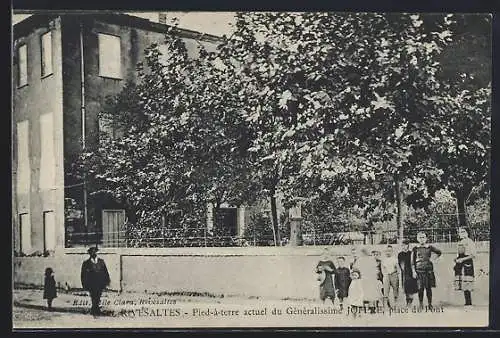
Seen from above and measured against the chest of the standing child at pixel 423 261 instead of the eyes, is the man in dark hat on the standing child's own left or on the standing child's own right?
on the standing child's own right

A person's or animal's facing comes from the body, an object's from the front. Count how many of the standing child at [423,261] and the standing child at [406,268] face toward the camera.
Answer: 2

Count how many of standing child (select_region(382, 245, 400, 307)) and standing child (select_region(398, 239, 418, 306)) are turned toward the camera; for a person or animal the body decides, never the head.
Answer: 2

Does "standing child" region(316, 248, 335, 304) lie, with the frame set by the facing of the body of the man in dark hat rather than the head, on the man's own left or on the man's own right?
on the man's own left

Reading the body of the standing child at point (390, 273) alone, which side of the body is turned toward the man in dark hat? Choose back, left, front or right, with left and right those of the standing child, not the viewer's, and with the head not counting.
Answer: right

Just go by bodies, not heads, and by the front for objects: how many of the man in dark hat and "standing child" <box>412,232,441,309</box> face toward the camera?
2

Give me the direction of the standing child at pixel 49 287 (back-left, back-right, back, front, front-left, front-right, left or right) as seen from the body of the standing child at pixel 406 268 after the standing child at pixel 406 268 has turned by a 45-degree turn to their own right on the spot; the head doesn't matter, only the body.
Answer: front-right

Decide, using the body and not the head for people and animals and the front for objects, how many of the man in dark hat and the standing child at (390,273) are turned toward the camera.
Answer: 2

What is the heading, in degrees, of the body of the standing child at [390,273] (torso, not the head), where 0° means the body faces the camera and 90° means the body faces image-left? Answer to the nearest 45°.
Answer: approximately 0°
